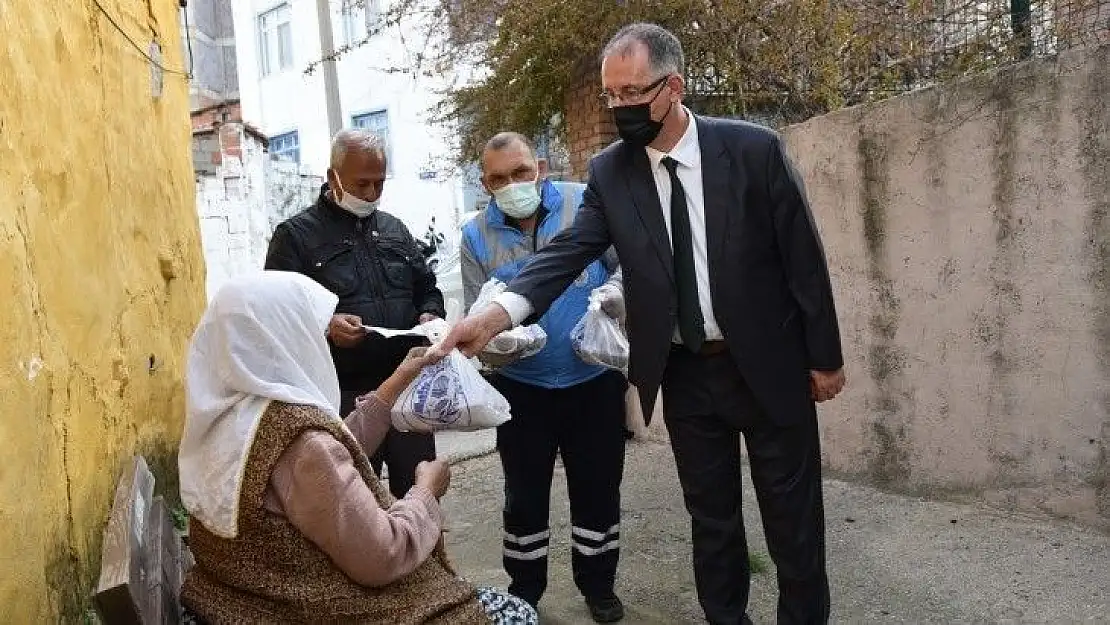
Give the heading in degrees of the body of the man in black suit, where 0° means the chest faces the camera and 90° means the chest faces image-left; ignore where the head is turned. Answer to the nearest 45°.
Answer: approximately 45°

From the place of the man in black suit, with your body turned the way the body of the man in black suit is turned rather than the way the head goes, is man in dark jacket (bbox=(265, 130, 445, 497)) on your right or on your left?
on your right

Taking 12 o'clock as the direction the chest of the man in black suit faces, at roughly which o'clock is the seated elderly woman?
The seated elderly woman is roughly at 12 o'clock from the man in black suit.

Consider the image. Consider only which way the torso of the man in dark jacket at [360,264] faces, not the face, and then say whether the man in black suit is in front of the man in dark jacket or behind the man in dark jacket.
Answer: in front

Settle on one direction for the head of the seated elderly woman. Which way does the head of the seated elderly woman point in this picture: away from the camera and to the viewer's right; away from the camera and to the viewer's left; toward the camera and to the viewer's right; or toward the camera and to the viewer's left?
away from the camera and to the viewer's right

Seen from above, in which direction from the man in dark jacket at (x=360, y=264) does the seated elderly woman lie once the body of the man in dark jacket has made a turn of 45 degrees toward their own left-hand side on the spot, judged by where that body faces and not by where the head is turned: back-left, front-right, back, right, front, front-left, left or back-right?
right

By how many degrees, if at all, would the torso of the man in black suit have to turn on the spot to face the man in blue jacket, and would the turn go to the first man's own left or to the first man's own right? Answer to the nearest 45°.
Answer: approximately 90° to the first man's own right
